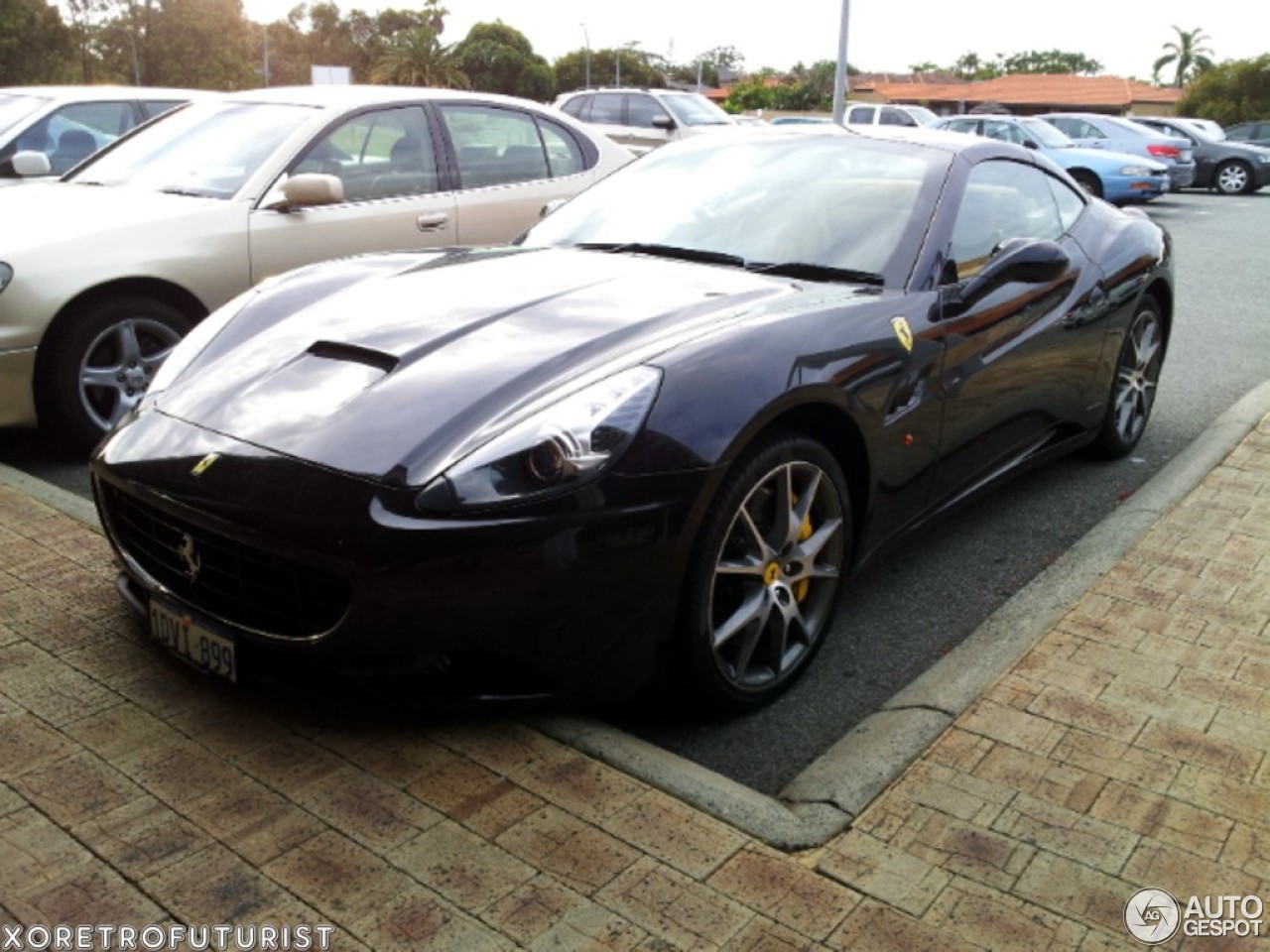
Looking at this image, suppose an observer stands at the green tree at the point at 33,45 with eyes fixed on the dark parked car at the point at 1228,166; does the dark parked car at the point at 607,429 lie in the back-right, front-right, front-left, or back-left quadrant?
front-right

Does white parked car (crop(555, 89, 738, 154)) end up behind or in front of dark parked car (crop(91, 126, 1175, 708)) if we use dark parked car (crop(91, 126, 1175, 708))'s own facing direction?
behind

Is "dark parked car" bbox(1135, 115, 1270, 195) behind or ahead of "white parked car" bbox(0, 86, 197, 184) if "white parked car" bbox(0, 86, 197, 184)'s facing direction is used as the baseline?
behind

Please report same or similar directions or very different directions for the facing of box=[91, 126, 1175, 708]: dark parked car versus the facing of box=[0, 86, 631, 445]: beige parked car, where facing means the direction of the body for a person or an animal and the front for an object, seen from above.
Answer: same or similar directions

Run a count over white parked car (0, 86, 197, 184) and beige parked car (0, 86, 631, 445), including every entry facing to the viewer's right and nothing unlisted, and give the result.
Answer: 0

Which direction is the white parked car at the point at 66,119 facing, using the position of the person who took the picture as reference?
facing the viewer and to the left of the viewer

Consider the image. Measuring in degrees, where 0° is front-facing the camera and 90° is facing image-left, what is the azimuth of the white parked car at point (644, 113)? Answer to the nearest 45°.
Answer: approximately 315°

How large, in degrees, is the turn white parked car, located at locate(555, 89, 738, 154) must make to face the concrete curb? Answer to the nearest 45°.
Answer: approximately 45° to its right

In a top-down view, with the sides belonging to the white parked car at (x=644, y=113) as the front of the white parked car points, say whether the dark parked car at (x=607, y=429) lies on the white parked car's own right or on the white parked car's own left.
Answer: on the white parked car's own right

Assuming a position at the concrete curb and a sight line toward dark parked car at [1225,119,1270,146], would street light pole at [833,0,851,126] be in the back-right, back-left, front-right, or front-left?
front-left

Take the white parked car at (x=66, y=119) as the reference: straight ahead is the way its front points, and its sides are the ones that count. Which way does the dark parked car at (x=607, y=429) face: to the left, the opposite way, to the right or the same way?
the same way

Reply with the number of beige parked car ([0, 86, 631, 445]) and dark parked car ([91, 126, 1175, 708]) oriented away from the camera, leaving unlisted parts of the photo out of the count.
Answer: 0

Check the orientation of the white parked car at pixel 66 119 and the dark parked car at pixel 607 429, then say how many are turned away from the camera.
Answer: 0

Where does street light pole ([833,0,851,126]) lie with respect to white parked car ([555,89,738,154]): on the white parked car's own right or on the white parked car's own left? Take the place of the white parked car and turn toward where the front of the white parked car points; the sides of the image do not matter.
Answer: on the white parked car's own left

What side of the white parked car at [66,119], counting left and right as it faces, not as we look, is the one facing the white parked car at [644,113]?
back

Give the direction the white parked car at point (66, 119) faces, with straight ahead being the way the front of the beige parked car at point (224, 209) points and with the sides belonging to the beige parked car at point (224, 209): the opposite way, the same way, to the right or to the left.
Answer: the same way

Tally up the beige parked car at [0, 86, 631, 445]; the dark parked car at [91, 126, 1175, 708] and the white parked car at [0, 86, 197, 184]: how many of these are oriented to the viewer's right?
0
